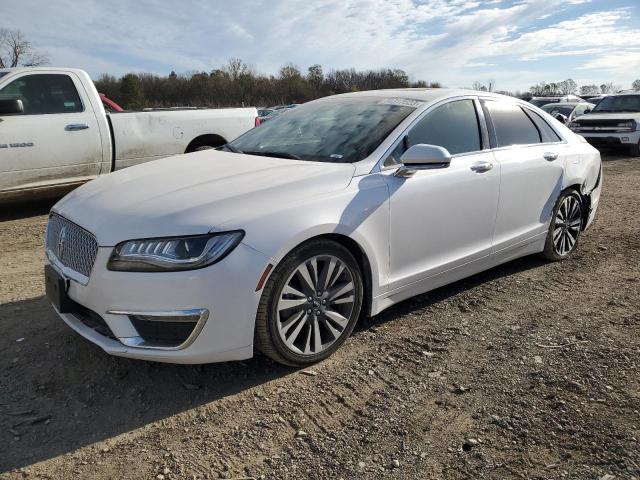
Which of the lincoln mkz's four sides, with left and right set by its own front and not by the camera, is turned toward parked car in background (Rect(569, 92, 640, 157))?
back

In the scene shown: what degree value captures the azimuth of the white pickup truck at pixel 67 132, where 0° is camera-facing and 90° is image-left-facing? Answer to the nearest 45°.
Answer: approximately 45°

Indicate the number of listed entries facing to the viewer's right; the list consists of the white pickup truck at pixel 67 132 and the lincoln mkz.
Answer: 0

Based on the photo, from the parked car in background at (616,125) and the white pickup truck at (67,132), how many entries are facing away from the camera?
0

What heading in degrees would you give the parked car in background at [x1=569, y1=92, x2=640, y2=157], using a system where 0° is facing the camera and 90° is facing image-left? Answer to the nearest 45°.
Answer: approximately 45°

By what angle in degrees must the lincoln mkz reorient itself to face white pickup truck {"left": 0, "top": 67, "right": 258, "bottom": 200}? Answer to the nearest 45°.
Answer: approximately 90° to its right

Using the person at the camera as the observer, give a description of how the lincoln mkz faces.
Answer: facing the viewer and to the left of the viewer
